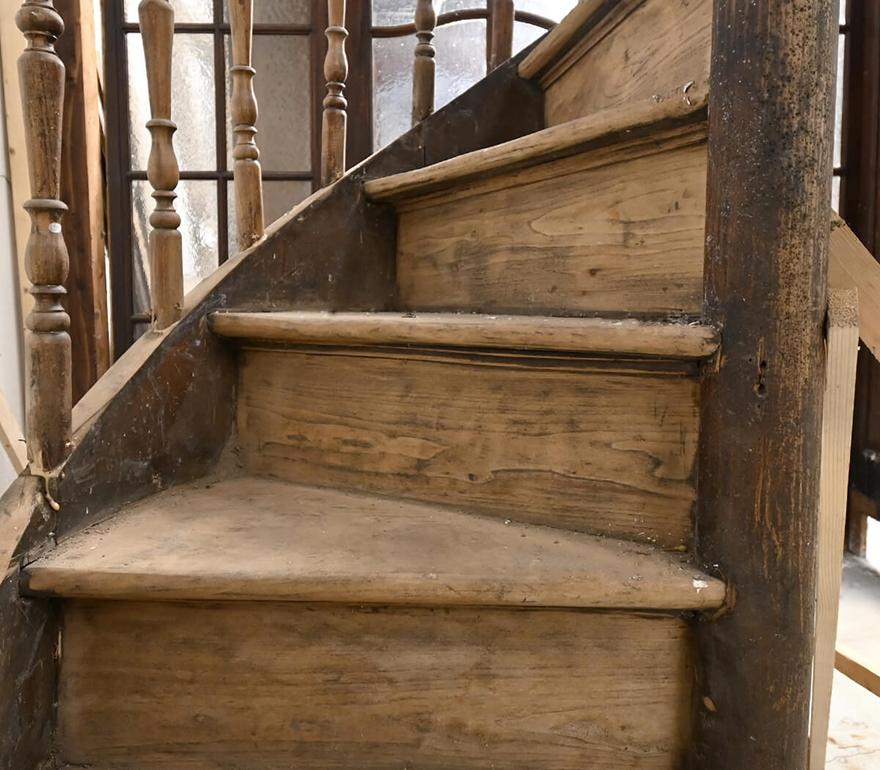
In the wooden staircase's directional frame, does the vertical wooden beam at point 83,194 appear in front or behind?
behind

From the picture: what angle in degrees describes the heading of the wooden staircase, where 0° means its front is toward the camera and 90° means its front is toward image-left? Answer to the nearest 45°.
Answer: approximately 0°

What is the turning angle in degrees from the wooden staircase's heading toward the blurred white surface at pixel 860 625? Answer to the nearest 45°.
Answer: approximately 135° to its left
